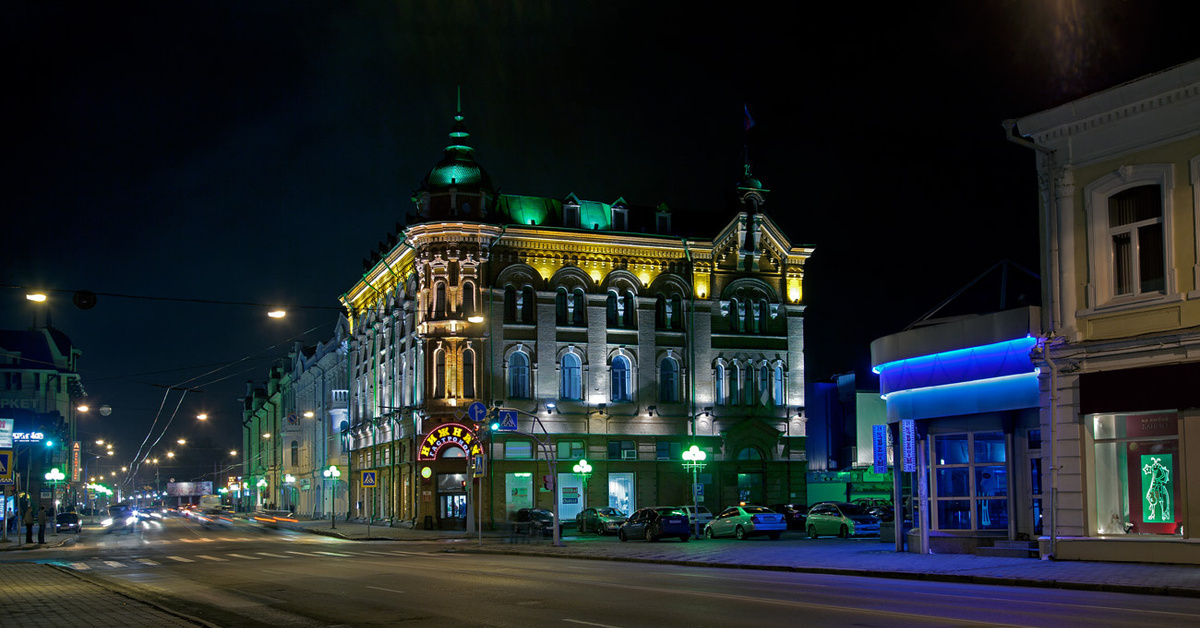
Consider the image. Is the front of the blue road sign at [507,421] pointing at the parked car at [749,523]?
no

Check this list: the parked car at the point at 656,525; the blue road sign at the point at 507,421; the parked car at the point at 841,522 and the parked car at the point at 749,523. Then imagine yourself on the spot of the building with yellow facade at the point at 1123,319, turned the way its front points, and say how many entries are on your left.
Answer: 0

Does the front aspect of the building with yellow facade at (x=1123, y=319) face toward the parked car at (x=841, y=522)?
no

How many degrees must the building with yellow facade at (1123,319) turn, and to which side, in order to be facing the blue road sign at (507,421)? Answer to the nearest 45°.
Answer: approximately 90° to its right

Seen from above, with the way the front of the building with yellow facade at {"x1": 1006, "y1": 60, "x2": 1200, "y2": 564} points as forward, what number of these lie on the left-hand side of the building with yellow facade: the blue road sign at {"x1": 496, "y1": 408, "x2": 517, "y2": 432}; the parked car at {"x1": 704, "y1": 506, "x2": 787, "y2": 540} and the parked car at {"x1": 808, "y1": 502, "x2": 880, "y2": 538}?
0

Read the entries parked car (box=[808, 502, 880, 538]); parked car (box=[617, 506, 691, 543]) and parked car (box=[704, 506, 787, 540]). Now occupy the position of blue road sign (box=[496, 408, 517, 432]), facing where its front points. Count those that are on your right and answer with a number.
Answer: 0

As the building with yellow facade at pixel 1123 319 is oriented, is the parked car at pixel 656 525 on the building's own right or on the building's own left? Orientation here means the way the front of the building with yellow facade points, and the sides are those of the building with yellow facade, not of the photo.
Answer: on the building's own right

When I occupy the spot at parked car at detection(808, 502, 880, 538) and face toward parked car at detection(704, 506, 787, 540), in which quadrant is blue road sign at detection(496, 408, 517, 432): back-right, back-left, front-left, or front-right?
front-left

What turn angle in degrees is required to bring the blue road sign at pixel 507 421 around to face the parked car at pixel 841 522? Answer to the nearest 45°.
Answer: approximately 90° to its left

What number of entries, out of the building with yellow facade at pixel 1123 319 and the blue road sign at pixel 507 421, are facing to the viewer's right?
0

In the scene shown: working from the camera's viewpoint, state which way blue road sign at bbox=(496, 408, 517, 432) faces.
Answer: facing the viewer
